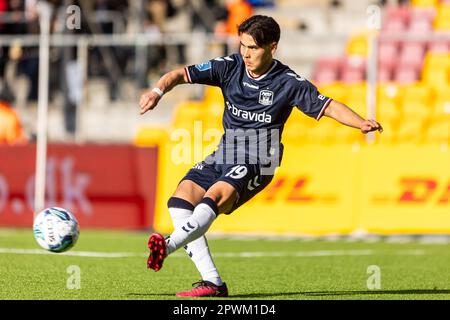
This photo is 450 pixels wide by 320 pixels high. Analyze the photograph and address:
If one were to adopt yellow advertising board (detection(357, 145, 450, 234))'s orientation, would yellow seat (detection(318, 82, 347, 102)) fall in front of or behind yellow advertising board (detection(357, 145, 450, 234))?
behind

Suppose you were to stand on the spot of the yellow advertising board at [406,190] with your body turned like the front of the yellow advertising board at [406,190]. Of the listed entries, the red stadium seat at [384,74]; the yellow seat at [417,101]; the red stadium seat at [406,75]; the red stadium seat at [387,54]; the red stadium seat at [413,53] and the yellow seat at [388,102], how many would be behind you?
6

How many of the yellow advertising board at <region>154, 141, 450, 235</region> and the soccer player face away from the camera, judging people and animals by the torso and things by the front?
0

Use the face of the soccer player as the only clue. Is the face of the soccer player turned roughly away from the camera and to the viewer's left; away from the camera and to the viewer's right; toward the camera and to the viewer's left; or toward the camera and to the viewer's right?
toward the camera and to the viewer's left

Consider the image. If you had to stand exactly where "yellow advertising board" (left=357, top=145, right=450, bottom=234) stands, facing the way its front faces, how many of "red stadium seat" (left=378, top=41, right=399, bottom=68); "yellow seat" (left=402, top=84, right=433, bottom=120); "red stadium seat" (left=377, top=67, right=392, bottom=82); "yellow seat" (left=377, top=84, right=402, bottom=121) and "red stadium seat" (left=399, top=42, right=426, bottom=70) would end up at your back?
5

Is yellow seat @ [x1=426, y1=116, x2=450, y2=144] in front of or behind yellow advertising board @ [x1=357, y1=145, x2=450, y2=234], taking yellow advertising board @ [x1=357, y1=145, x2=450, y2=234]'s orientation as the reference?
behind

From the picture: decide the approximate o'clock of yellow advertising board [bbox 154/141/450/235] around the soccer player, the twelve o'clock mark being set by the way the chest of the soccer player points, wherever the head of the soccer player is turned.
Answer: The yellow advertising board is roughly at 5 o'clock from the soccer player.

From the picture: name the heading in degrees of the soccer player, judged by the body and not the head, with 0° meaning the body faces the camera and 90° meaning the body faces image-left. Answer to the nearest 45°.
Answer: approximately 45°

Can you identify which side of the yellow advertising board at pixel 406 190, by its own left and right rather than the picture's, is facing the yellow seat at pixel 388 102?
back

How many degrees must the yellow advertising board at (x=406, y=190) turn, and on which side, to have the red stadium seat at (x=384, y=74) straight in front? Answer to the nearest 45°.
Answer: approximately 180°
